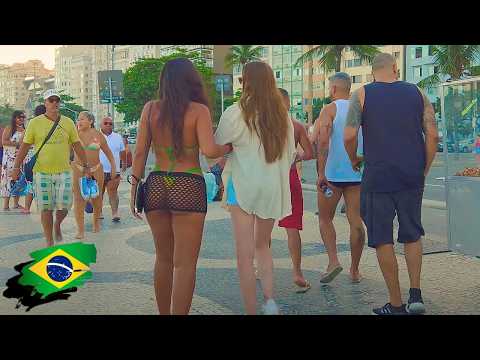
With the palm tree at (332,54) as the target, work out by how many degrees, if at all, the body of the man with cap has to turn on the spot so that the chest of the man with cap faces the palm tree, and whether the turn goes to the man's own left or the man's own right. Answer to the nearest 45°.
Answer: approximately 135° to the man's own left

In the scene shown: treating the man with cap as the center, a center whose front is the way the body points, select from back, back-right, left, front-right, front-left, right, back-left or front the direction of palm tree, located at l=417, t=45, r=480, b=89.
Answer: back-left

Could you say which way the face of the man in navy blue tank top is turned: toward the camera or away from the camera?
away from the camera

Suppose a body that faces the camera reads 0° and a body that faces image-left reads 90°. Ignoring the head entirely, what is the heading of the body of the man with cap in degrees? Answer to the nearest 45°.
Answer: approximately 0°

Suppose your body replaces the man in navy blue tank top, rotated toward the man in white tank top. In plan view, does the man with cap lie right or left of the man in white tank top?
left

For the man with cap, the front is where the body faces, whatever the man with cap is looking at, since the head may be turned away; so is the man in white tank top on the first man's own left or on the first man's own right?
on the first man's own left
